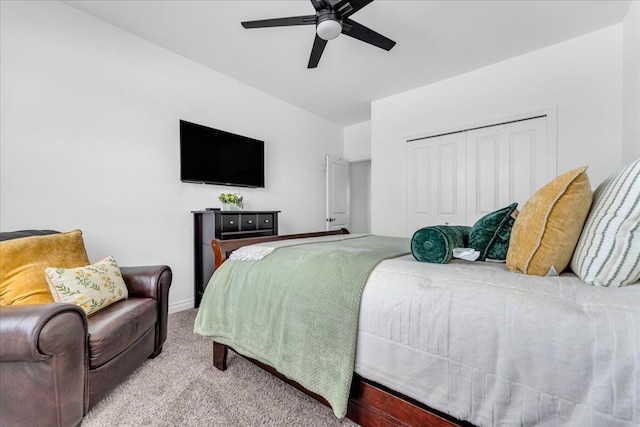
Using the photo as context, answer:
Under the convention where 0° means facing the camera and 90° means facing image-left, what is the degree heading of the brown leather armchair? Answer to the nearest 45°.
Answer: approximately 315°

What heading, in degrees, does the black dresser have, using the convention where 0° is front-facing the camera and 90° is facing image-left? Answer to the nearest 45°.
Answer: approximately 315°

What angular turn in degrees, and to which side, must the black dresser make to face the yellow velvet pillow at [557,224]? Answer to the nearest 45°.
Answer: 0° — it already faces it

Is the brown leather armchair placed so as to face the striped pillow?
yes

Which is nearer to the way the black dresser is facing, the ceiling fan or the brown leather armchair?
the ceiling fan

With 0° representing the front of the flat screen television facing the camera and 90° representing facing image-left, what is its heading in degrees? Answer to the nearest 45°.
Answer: approximately 315°

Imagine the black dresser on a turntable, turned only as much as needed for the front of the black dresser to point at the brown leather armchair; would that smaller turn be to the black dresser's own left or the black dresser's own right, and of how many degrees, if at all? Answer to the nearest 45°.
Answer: approximately 45° to the black dresser's own right

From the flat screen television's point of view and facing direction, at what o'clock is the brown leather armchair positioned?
The brown leather armchair is roughly at 2 o'clock from the flat screen television.
